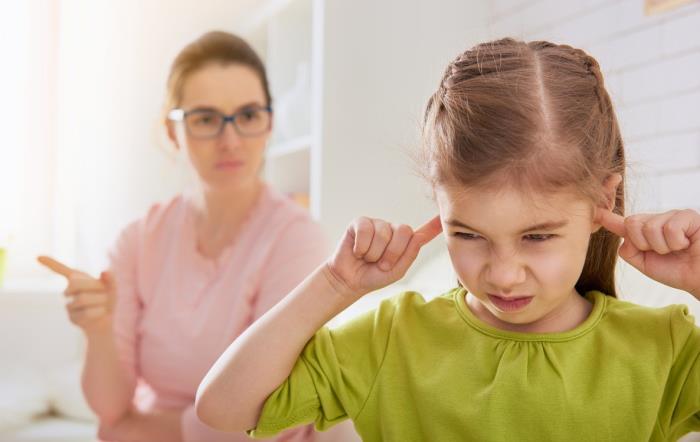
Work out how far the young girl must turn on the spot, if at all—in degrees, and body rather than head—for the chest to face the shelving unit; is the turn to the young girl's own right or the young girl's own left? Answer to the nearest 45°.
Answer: approximately 180°

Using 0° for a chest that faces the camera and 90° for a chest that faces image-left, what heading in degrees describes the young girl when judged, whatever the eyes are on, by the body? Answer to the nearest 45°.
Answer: approximately 0°

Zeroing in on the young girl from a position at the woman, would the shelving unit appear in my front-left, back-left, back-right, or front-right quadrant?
back-left

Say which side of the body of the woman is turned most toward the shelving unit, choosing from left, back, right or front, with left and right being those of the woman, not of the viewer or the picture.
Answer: back

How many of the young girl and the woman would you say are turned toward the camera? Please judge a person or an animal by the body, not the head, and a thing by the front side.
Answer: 2

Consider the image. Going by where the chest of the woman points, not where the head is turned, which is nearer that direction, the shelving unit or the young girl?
the young girl

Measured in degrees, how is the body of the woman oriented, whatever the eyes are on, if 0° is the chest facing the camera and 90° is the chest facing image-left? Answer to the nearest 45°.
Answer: approximately 0°

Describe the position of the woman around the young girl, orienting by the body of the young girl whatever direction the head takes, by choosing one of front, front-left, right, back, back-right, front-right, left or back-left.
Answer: back-right

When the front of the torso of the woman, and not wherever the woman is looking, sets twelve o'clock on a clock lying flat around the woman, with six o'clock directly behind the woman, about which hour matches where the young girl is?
The young girl is roughly at 11 o'clock from the woman.
